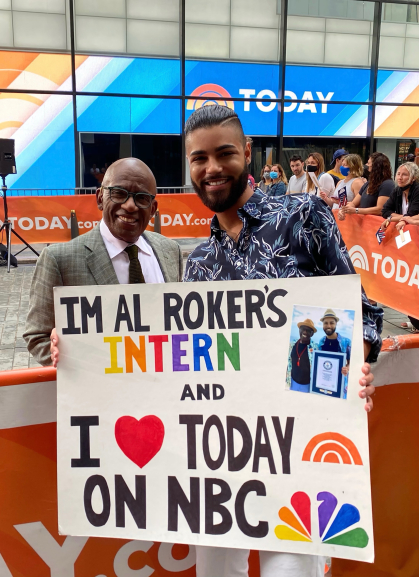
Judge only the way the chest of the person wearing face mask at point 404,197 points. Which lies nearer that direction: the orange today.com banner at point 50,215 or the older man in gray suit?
the older man in gray suit

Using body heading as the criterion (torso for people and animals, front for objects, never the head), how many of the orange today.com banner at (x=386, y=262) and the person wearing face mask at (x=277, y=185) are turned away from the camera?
0

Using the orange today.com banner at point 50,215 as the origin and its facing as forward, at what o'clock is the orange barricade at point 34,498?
The orange barricade is roughly at 12 o'clock from the orange today.com banner.

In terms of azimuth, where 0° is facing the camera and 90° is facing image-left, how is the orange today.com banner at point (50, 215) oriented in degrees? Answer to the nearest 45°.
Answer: approximately 0°

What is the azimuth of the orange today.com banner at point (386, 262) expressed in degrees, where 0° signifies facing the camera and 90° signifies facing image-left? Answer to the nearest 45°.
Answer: approximately 45°

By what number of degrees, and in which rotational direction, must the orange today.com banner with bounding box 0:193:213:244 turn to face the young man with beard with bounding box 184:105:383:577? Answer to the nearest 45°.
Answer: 0° — it already faces them

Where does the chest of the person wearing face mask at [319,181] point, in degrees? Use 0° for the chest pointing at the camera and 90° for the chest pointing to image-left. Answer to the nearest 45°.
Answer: approximately 45°

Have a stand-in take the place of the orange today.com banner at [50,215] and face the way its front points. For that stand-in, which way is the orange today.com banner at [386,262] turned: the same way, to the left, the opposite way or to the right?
to the right

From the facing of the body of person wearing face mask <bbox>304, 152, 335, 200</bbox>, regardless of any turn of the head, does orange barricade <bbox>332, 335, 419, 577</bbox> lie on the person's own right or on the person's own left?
on the person's own left

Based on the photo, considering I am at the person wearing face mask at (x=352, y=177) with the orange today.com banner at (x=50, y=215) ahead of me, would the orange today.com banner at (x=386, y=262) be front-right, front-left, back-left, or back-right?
back-left
